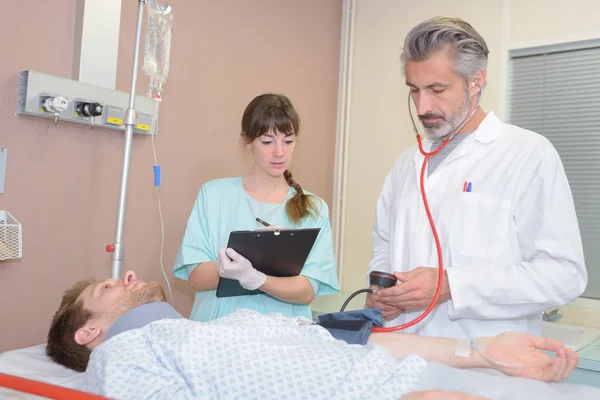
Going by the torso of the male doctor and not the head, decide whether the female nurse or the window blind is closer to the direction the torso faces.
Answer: the female nurse

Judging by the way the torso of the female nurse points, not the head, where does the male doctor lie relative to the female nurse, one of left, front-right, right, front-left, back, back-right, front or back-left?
front-left

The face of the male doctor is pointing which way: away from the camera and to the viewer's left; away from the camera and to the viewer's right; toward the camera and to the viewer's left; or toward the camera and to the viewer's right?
toward the camera and to the viewer's left

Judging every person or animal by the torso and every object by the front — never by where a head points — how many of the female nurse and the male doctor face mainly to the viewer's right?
0

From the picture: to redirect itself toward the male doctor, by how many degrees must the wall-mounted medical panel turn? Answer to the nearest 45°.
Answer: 0° — it already faces them

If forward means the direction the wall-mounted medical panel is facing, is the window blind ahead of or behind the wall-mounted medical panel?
ahead

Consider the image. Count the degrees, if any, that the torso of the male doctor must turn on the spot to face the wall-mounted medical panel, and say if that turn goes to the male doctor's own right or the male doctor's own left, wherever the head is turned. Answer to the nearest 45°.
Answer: approximately 45° to the male doctor's own right

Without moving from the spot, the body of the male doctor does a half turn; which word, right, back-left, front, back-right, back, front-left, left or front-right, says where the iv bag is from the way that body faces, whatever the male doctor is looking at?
back-left

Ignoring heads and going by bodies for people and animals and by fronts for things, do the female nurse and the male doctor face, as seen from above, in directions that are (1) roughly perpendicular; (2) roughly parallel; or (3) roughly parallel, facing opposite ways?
roughly perpendicular

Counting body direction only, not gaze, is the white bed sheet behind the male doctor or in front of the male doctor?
in front

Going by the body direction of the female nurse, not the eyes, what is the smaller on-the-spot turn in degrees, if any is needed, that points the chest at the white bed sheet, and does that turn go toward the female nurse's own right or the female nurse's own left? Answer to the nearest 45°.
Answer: approximately 45° to the female nurse's own right

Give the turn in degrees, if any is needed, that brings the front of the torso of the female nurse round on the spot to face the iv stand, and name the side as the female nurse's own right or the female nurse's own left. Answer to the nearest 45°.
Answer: approximately 90° to the female nurse's own right

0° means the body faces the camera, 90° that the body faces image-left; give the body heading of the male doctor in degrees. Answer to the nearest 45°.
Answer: approximately 45°
